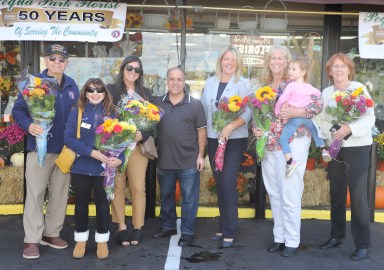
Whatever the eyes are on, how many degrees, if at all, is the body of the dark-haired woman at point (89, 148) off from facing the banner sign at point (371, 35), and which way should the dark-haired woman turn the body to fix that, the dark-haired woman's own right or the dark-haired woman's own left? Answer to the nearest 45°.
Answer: approximately 90° to the dark-haired woman's own left

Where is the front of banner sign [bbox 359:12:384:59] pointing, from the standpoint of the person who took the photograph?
facing the viewer

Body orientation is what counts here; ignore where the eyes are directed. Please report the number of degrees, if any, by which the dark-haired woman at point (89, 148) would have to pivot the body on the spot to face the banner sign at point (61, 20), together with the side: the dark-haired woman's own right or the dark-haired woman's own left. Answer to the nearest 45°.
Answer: approximately 180°

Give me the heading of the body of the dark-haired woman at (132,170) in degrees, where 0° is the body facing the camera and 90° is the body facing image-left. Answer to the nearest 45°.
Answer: approximately 0°

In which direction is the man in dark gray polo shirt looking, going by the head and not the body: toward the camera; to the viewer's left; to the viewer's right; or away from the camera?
toward the camera

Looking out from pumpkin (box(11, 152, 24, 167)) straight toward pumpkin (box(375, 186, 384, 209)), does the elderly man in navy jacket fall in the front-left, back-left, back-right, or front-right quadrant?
front-right

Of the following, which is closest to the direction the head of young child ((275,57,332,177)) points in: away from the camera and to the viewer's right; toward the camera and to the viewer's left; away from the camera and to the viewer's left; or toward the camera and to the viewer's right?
toward the camera and to the viewer's left

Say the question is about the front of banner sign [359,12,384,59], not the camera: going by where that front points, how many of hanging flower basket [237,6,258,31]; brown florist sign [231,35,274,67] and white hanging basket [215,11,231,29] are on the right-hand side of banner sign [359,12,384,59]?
3

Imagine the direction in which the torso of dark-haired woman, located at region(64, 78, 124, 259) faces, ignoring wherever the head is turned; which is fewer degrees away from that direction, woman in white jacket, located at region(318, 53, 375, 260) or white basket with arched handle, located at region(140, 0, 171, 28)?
the woman in white jacket

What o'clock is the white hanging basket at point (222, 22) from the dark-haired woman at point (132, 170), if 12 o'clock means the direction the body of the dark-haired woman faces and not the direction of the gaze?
The white hanging basket is roughly at 7 o'clock from the dark-haired woman.

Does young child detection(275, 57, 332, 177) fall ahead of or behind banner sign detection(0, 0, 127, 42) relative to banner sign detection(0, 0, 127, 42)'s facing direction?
ahead

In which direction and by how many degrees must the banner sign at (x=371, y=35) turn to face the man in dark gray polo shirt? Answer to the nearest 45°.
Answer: approximately 45° to its right

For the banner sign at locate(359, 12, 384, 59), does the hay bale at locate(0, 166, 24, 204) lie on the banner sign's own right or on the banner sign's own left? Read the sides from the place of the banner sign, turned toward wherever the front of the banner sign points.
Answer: on the banner sign's own right

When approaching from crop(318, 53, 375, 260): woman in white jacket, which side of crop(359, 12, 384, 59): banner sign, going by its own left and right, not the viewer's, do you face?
front

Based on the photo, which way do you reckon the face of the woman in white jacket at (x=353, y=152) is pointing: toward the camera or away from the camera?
toward the camera

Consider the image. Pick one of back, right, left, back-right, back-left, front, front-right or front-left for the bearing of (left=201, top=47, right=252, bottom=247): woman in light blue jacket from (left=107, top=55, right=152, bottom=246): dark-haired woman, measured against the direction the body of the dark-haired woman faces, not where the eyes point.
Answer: left

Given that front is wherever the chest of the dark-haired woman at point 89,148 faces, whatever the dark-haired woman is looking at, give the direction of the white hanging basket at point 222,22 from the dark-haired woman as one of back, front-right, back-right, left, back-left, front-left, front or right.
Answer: back-left

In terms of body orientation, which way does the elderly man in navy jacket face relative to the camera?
toward the camera

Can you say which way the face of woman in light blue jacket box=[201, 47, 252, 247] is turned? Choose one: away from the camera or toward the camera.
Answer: toward the camera
